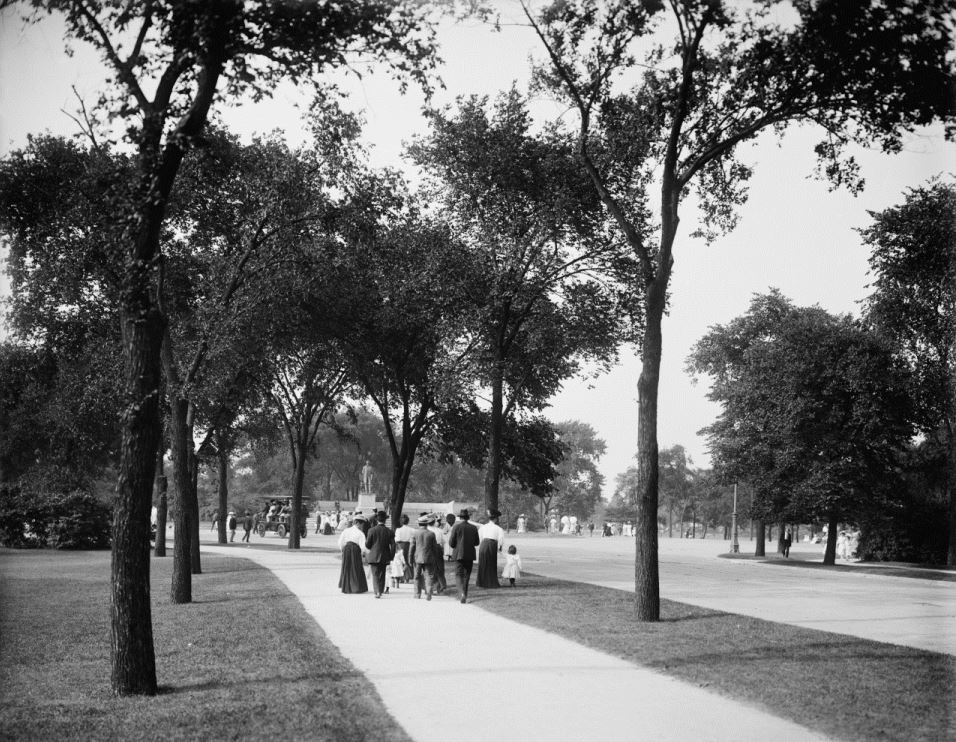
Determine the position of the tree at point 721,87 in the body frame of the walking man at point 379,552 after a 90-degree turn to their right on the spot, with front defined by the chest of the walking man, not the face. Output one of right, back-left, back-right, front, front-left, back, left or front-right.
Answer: front-right

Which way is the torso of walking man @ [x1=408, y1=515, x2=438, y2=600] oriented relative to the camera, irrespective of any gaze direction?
away from the camera

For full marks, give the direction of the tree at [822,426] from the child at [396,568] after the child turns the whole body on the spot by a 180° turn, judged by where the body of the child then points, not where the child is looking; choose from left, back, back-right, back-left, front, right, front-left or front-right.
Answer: back-left

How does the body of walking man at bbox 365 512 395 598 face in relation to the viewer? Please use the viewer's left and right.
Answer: facing away from the viewer

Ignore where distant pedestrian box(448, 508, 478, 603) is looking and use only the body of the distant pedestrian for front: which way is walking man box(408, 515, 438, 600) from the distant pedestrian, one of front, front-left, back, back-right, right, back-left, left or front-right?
left

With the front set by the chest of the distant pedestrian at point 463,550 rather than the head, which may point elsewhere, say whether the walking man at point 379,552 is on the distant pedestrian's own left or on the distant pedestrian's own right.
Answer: on the distant pedestrian's own left

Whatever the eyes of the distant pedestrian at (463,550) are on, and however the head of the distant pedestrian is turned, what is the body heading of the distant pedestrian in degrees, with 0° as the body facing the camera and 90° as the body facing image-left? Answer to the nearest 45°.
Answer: approximately 180°

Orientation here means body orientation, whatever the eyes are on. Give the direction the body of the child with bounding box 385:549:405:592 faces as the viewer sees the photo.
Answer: away from the camera

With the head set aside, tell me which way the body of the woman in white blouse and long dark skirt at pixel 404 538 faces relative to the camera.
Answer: away from the camera
